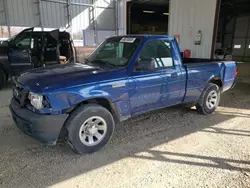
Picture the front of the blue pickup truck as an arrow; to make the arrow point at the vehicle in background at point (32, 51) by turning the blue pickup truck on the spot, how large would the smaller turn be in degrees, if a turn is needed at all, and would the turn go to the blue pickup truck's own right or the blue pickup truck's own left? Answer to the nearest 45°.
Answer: approximately 90° to the blue pickup truck's own right

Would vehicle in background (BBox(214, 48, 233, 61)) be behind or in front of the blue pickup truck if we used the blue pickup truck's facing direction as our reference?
behind

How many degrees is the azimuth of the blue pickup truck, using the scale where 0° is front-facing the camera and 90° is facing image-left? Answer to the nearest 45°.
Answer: approximately 45°
